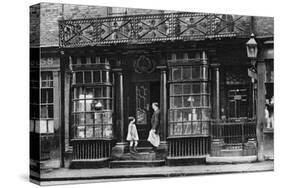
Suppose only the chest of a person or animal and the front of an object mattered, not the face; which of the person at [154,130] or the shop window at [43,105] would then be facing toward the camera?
the shop window

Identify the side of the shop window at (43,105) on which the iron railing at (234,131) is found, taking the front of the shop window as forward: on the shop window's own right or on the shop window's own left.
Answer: on the shop window's own left

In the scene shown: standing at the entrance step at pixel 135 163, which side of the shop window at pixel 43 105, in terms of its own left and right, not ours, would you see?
left

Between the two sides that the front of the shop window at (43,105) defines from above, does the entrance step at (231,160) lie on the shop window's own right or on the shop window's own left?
on the shop window's own left

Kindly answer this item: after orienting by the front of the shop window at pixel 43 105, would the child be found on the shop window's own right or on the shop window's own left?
on the shop window's own left

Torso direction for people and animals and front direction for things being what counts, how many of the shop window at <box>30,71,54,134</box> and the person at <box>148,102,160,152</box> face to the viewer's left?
1

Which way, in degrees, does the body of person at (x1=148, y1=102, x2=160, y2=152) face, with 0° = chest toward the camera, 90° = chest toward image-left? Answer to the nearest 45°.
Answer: approximately 90°

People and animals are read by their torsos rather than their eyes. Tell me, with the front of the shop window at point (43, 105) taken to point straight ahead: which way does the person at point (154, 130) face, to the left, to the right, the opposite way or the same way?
to the right

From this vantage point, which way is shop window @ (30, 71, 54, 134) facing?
toward the camera
